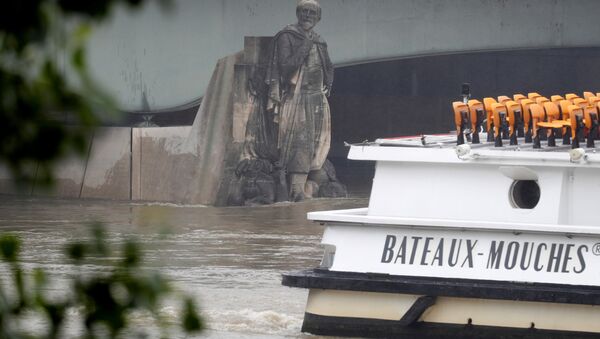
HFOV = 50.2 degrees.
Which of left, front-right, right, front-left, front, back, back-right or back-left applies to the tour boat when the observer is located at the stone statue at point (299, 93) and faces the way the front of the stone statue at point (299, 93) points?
front

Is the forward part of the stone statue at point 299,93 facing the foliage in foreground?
yes

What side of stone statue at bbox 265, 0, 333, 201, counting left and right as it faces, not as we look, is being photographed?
front
